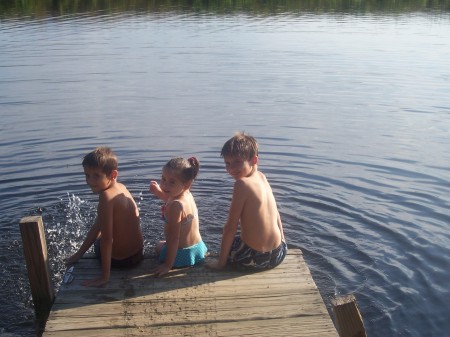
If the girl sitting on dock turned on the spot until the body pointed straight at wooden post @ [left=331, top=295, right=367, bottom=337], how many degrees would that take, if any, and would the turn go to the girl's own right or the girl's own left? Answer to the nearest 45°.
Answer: approximately 180°

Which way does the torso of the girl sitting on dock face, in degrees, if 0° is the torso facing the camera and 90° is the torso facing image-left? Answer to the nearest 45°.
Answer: approximately 135°

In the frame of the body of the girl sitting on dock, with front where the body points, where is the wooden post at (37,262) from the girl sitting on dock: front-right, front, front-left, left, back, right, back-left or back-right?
front-left

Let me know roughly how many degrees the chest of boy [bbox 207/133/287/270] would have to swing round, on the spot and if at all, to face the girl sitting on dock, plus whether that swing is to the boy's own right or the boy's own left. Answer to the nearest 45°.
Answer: approximately 45° to the boy's own left

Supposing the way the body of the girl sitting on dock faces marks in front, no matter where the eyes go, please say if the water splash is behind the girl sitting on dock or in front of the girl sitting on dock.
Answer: in front

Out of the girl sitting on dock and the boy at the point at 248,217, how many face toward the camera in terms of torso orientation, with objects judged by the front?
0

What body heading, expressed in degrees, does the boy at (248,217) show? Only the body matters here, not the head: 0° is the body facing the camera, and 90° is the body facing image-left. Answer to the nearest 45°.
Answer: approximately 135°

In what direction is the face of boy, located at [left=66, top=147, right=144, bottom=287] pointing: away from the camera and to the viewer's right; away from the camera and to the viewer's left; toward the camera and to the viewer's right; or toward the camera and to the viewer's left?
toward the camera and to the viewer's left

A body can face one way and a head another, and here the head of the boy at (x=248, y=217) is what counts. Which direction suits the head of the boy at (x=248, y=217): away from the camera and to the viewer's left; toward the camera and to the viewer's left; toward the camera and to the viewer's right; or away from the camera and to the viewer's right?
toward the camera and to the viewer's left
